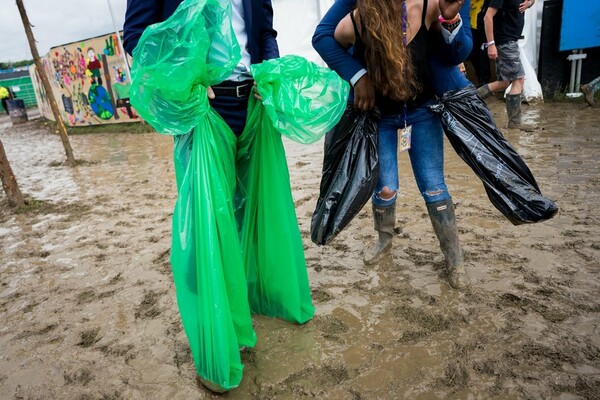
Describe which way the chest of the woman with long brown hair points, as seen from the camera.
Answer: toward the camera

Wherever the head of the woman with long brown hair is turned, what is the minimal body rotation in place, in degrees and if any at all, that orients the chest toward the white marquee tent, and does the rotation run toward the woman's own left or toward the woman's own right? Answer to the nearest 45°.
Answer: approximately 180°

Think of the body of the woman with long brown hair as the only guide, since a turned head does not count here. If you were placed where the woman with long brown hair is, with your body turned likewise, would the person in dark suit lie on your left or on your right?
on your right

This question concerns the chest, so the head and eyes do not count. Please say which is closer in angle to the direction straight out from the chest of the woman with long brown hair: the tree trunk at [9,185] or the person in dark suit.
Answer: the person in dark suit

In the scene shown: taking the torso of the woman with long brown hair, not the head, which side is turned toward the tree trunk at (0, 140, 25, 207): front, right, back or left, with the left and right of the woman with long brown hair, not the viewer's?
right
